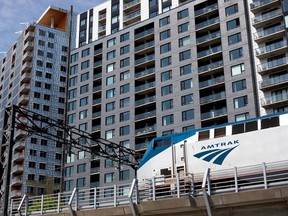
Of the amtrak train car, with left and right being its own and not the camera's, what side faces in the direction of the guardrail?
left

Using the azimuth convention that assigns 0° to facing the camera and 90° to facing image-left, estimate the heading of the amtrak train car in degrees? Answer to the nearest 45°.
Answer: approximately 90°
